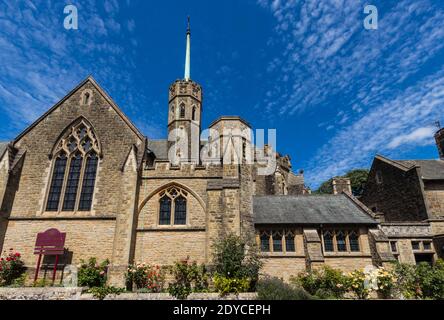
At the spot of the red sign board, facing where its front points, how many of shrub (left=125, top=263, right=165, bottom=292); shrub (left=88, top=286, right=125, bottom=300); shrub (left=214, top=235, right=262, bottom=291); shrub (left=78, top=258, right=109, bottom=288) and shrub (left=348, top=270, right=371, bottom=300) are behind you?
0

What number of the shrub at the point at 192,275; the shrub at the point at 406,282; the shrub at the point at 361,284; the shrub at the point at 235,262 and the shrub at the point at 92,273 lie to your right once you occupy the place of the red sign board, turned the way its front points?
0

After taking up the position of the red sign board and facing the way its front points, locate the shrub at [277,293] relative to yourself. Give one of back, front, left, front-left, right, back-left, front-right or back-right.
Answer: front-left

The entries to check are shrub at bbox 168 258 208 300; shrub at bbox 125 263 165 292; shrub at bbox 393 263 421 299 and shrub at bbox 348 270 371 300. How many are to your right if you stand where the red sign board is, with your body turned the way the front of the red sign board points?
0

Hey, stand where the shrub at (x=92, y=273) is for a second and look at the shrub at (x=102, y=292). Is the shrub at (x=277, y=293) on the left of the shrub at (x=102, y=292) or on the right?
left

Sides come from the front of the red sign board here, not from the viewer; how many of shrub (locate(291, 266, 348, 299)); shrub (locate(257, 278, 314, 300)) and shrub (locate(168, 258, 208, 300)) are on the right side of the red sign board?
0

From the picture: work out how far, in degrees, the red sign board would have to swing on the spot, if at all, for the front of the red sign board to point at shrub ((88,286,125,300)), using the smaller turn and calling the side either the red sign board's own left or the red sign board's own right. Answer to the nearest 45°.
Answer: approximately 45° to the red sign board's own left

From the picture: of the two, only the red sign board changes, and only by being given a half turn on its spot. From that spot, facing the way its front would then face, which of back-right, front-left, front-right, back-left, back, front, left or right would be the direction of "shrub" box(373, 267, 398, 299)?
back-right

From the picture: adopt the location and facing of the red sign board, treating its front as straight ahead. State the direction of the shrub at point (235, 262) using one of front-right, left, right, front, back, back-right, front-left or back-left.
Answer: front-left

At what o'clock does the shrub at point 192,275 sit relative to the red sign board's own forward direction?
The shrub is roughly at 10 o'clock from the red sign board.

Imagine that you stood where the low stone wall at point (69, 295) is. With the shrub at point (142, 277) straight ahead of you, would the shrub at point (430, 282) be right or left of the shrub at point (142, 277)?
right

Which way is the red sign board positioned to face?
toward the camera

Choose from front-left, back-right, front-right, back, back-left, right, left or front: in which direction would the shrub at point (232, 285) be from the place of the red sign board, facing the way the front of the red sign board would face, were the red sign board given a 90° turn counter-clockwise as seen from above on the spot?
front-right

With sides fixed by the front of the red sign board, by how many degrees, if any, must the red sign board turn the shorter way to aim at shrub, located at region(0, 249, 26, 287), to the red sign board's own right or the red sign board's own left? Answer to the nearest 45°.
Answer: approximately 135° to the red sign board's own right

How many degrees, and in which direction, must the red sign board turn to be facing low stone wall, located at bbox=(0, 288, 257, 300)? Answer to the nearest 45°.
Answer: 0° — it already faces it

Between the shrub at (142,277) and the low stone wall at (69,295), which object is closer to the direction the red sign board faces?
the low stone wall
